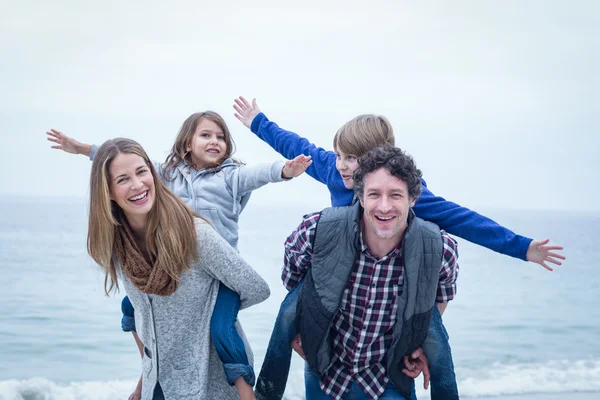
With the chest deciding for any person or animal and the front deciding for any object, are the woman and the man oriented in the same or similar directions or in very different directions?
same or similar directions

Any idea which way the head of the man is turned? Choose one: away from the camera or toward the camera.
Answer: toward the camera

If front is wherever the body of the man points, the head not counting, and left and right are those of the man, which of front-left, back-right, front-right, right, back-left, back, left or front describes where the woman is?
right

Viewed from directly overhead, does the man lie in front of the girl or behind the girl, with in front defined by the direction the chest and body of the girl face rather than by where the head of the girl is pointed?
in front

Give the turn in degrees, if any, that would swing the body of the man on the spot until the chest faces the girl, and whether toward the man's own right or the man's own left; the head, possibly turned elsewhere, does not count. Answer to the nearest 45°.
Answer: approximately 135° to the man's own right

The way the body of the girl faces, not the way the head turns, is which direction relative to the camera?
toward the camera

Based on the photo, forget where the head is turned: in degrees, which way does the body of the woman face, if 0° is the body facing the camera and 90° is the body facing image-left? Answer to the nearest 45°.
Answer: approximately 45°
